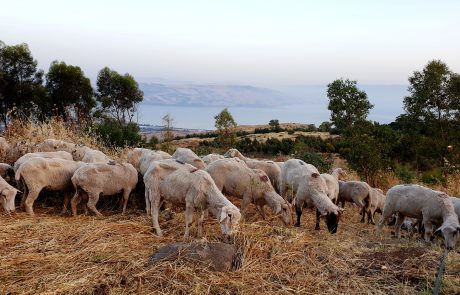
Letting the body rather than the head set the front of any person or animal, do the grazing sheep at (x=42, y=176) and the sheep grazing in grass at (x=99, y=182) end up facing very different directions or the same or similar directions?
same or similar directions

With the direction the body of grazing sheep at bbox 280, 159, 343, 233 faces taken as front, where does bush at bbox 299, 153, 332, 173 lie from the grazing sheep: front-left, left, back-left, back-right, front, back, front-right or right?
back-left

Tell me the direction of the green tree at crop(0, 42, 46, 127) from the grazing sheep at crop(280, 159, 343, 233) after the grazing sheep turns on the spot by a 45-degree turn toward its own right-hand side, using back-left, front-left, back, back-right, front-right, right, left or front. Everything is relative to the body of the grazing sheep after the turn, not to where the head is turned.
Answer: back-right

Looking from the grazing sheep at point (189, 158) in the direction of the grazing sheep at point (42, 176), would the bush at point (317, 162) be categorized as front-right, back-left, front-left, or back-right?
back-right

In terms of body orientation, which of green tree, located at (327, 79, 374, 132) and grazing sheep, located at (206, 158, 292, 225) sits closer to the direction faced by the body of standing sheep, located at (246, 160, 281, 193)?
the green tree

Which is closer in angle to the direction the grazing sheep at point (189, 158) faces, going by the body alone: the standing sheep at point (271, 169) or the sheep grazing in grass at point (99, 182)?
the standing sheep

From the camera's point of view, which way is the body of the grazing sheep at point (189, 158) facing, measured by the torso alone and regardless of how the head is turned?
to the viewer's right
